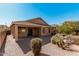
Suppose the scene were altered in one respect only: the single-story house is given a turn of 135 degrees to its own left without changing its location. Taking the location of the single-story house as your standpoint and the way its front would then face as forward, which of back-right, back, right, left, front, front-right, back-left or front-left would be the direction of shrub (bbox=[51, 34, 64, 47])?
right

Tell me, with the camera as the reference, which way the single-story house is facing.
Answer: facing the viewer and to the right of the viewer
